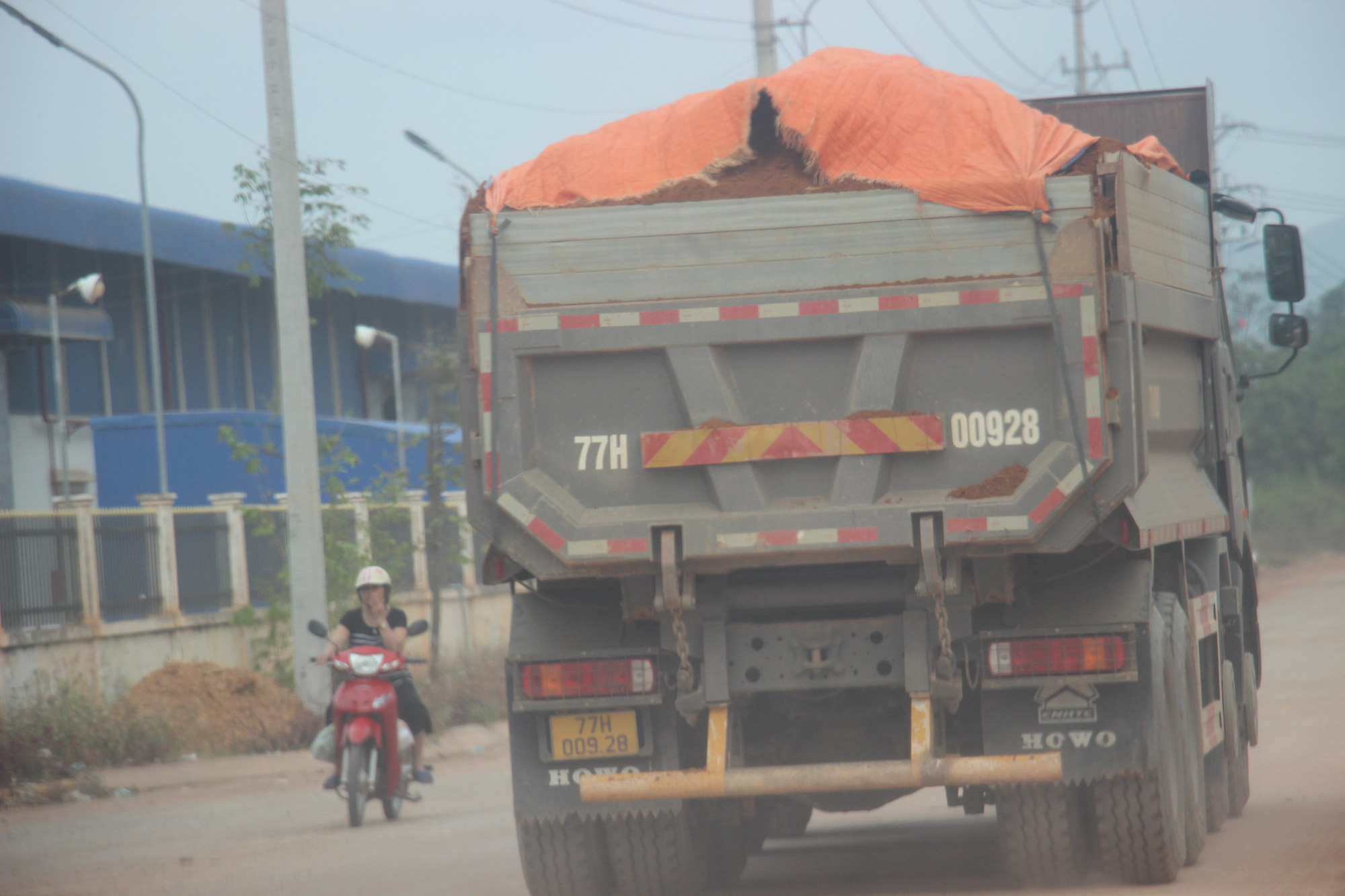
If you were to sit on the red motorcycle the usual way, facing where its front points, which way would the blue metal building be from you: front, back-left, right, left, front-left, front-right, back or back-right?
back

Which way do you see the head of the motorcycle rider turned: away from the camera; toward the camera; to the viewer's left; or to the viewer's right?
toward the camera

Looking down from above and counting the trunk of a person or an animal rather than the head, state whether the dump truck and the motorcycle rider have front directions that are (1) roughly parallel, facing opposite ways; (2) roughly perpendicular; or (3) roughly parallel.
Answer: roughly parallel, facing opposite ways

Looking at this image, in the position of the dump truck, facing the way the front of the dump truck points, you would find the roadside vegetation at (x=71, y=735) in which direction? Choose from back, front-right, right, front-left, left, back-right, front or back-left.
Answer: front-left

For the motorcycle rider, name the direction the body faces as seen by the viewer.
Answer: toward the camera

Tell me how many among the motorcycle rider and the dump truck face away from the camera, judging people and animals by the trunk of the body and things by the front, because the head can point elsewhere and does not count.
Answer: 1

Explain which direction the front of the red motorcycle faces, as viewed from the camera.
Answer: facing the viewer

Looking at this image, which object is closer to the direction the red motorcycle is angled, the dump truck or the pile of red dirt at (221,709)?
the dump truck

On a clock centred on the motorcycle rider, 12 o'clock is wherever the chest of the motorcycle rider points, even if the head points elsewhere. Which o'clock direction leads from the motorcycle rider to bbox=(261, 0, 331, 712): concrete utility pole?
The concrete utility pole is roughly at 6 o'clock from the motorcycle rider.

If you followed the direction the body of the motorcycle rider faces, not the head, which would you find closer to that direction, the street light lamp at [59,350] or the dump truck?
the dump truck

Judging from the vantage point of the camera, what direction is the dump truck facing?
facing away from the viewer

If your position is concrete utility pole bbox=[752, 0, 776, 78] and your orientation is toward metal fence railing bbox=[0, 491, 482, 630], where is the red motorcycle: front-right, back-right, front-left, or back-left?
front-left

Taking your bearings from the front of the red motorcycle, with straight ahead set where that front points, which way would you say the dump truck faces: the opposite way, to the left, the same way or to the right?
the opposite way

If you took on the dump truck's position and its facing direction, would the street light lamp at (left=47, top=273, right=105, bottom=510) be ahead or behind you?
ahead

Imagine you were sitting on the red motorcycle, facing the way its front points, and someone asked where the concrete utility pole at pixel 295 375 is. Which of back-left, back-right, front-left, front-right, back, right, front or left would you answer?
back

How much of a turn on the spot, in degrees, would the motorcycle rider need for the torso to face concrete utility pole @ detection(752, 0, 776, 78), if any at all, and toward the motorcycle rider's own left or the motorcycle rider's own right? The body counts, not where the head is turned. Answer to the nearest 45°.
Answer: approximately 135° to the motorcycle rider's own left
